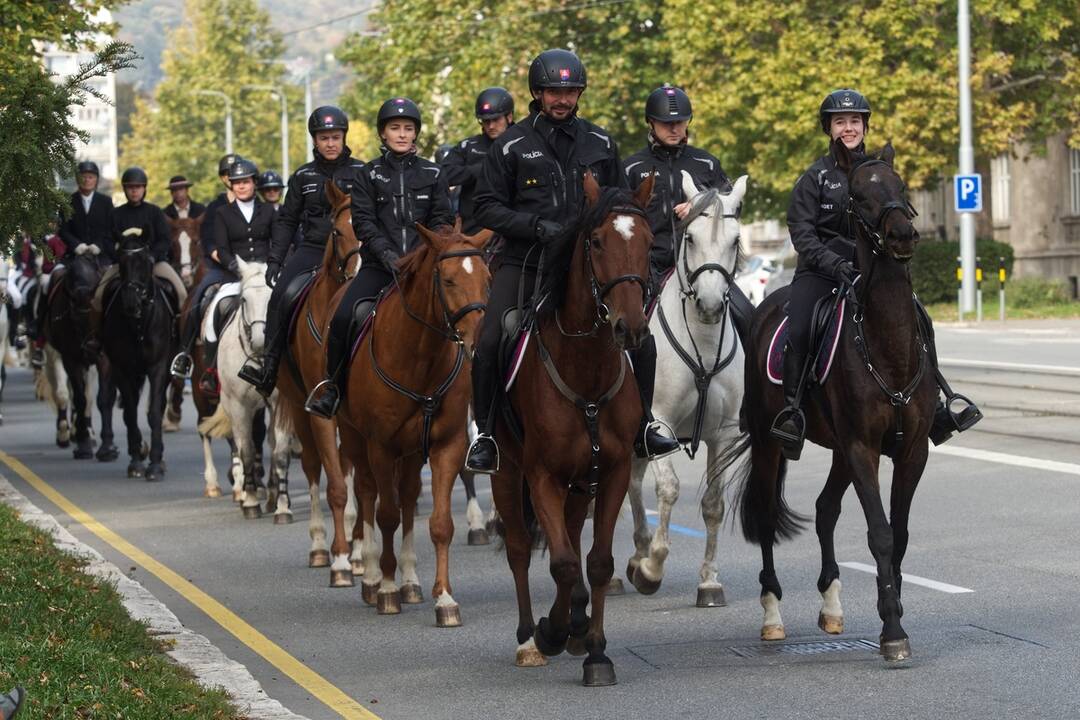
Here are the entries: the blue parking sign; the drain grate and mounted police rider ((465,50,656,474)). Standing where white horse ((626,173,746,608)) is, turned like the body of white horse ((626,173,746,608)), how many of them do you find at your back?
1

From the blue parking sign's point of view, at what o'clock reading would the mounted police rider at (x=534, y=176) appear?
The mounted police rider is roughly at 12 o'clock from the blue parking sign.

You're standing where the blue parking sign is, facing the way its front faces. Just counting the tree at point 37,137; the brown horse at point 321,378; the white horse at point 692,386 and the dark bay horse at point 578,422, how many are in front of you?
4

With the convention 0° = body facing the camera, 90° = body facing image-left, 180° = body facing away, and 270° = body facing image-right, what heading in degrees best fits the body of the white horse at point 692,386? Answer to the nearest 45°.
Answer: approximately 0°

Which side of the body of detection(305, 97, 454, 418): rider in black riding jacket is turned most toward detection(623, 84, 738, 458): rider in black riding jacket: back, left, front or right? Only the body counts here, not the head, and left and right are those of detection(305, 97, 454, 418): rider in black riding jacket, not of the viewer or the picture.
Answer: left

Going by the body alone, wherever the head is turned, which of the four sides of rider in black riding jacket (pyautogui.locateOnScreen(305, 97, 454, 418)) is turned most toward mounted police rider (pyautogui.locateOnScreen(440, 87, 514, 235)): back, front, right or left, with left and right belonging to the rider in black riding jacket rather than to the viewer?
back

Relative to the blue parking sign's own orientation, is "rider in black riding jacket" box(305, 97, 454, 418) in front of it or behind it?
in front

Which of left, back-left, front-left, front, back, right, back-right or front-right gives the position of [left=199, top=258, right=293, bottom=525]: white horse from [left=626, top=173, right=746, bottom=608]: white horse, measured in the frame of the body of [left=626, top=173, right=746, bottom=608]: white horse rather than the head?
back-right

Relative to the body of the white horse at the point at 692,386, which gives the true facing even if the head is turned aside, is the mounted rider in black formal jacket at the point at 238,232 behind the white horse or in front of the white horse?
behind
